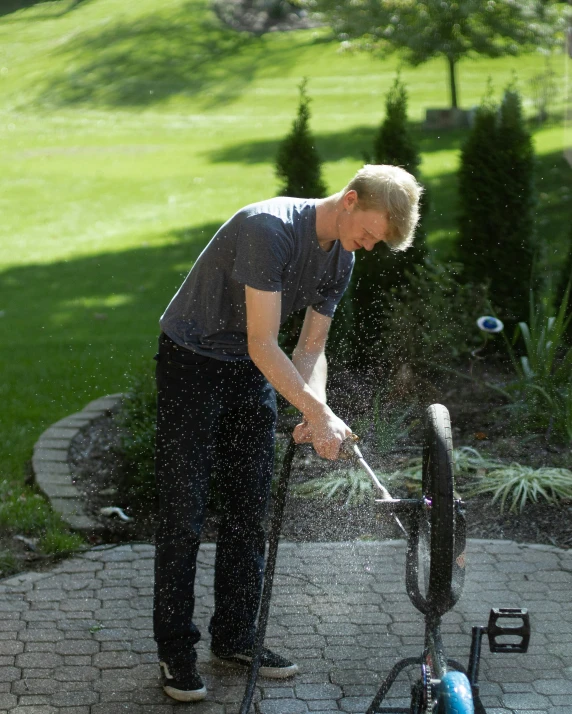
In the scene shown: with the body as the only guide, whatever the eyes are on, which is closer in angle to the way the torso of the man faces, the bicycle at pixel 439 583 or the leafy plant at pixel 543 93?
the bicycle

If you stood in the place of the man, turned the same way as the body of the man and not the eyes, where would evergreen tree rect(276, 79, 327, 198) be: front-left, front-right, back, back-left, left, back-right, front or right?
back-left

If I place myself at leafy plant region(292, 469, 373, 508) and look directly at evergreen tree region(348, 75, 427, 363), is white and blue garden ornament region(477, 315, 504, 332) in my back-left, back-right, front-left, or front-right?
front-right

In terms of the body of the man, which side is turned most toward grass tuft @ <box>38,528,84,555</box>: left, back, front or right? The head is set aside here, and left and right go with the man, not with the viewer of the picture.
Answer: back

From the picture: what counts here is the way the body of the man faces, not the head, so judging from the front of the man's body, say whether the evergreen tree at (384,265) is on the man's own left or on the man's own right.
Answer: on the man's own left

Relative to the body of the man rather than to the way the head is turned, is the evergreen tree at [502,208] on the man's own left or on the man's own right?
on the man's own left

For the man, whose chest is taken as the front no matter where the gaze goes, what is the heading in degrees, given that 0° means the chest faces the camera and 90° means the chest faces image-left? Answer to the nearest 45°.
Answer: approximately 315°

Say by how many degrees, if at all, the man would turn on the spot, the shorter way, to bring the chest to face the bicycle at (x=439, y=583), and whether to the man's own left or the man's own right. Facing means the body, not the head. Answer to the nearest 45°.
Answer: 0° — they already face it

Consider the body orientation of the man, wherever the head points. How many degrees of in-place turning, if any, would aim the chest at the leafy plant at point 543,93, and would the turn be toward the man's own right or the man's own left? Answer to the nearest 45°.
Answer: approximately 135° to the man's own left
